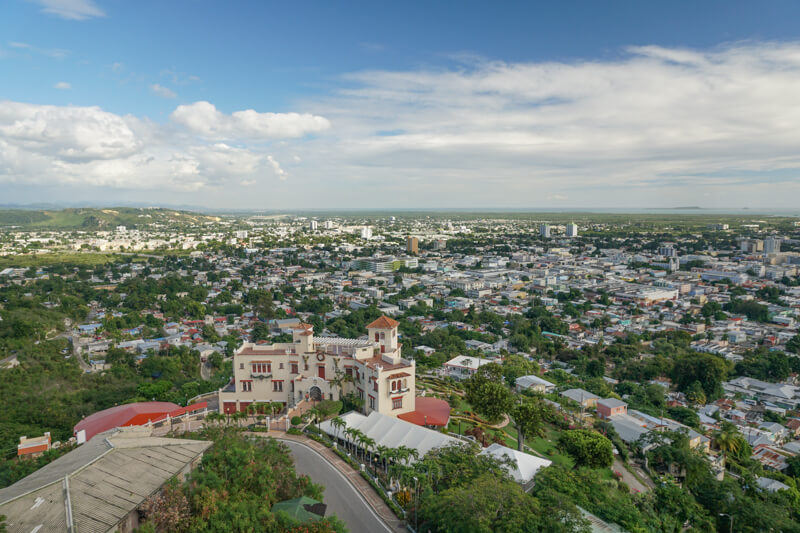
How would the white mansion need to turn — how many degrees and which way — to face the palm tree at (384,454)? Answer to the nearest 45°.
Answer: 0° — it already faces it

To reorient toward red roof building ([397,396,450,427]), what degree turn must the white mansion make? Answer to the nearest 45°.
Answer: approximately 45° to its left

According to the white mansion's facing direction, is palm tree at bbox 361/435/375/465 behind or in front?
in front

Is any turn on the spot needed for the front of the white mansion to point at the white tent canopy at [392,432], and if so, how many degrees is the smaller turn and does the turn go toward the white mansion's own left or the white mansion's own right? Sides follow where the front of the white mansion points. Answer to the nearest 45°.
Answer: approximately 45° to the white mansion's own left

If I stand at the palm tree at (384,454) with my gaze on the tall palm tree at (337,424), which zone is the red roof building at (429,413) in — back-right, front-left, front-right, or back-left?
front-right

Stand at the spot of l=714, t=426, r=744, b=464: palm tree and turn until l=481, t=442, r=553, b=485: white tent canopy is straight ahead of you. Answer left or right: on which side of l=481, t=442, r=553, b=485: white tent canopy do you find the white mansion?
right

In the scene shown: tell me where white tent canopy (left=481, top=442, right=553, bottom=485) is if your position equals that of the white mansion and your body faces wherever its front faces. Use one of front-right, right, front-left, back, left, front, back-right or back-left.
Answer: front-left

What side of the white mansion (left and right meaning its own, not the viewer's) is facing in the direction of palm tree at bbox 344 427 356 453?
front

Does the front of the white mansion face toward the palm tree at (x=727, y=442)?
no

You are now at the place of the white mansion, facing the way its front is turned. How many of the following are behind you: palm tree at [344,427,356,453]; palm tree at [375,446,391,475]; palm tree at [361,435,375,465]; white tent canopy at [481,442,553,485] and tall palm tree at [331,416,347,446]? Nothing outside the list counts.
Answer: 0

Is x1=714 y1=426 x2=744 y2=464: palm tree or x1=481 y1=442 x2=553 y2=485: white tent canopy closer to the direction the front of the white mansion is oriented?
the white tent canopy

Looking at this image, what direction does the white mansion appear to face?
toward the camera

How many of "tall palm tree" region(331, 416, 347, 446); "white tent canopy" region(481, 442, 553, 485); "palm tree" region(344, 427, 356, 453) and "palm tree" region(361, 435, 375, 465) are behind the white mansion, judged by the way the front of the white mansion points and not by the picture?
0

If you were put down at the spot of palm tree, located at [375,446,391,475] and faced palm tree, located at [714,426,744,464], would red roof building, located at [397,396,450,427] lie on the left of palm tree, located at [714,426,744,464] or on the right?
left
